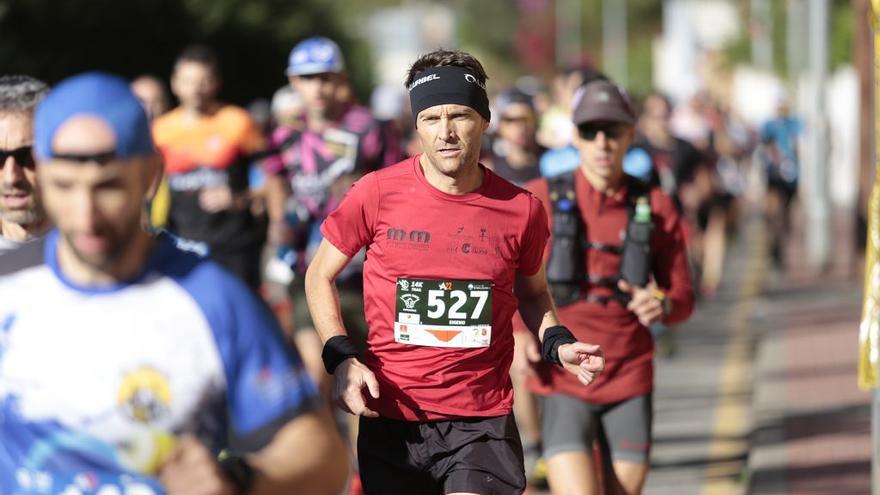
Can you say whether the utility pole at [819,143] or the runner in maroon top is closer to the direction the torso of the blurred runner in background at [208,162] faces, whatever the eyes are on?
the runner in maroon top

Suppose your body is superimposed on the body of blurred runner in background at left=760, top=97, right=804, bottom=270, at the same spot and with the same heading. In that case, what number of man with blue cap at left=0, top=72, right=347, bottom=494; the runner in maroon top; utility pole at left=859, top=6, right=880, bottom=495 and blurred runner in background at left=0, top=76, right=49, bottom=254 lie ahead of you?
4

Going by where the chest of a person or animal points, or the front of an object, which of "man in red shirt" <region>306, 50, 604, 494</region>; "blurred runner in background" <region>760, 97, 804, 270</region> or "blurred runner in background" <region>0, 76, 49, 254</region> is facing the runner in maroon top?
"blurred runner in background" <region>760, 97, 804, 270</region>

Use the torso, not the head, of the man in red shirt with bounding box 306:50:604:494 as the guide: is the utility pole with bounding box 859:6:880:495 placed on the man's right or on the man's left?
on the man's left

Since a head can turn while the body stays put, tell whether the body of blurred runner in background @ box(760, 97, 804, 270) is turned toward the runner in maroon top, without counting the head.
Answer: yes

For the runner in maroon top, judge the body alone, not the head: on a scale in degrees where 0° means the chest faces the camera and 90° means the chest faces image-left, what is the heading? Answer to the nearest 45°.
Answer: approximately 0°

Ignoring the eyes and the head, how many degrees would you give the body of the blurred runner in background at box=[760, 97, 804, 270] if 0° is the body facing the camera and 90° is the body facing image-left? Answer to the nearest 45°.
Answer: approximately 0°
